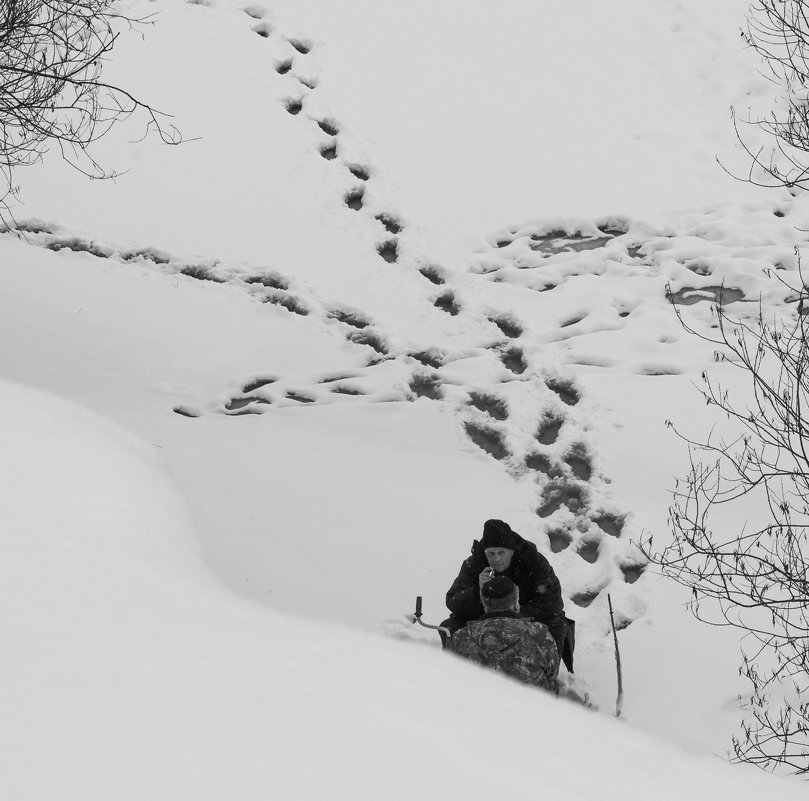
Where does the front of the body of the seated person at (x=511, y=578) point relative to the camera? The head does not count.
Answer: toward the camera

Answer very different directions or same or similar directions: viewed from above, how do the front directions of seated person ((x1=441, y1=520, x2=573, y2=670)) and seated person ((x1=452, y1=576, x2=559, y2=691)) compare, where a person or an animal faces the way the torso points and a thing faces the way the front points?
very different directions

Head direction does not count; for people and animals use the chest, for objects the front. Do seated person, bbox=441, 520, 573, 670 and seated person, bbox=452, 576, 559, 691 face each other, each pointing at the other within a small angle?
yes

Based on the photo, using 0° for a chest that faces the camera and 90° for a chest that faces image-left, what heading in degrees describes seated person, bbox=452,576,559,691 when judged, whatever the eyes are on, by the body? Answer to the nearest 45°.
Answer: approximately 180°

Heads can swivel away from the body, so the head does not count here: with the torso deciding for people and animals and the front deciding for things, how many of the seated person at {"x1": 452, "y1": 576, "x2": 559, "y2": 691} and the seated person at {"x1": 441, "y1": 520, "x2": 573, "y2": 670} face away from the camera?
1

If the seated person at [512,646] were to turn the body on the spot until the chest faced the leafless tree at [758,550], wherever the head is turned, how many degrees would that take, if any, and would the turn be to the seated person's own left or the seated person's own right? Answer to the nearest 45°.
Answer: approximately 45° to the seated person's own right

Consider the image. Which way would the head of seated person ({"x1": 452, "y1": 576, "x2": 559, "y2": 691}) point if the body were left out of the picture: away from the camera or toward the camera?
away from the camera

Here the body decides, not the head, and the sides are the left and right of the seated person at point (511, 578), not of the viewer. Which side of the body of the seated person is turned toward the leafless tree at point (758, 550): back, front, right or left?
left
